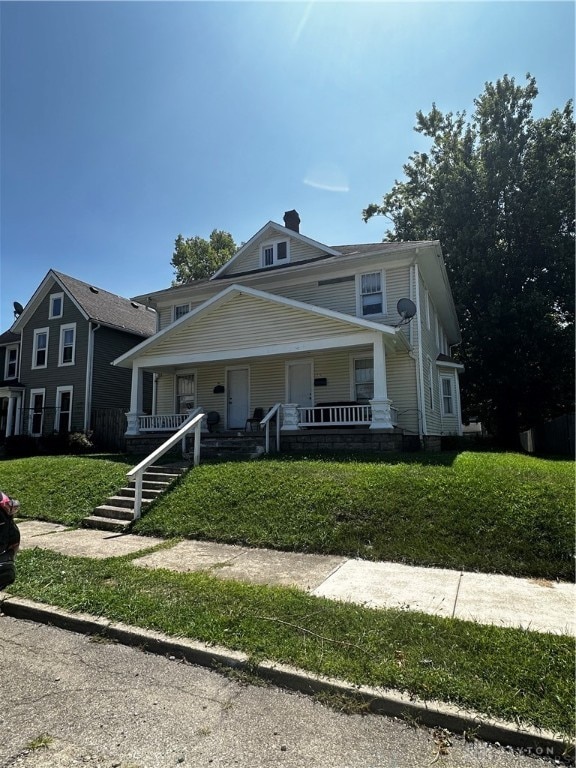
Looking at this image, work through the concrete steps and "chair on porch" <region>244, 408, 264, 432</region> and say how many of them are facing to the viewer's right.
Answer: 0

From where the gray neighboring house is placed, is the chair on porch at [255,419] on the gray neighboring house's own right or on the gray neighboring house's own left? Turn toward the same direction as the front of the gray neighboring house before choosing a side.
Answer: on the gray neighboring house's own left

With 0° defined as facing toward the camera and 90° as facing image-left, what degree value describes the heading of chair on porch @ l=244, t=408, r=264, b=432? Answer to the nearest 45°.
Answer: approximately 45°

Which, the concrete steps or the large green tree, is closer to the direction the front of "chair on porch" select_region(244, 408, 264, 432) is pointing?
the concrete steps

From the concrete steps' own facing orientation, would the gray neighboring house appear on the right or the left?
on its right

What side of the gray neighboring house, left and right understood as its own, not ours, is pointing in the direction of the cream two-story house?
left

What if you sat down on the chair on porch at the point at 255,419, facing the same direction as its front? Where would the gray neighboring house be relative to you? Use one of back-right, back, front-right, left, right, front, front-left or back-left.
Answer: right

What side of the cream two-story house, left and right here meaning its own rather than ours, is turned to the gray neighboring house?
right

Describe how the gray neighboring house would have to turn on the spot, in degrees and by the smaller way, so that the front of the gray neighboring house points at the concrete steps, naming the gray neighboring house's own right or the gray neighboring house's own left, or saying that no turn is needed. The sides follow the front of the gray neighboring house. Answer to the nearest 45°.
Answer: approximately 45° to the gray neighboring house's own left

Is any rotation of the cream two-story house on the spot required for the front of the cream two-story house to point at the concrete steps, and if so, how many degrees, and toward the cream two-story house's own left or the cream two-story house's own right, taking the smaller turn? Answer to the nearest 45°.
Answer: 0° — it already faces it

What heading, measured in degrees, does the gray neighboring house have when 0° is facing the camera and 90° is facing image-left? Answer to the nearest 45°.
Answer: approximately 45°
